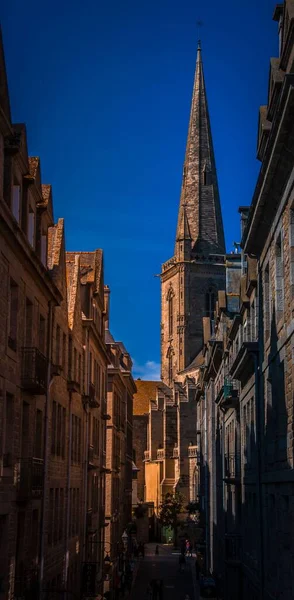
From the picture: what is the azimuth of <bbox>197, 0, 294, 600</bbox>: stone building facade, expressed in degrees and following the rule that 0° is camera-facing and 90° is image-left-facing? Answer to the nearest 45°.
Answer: approximately 90°
